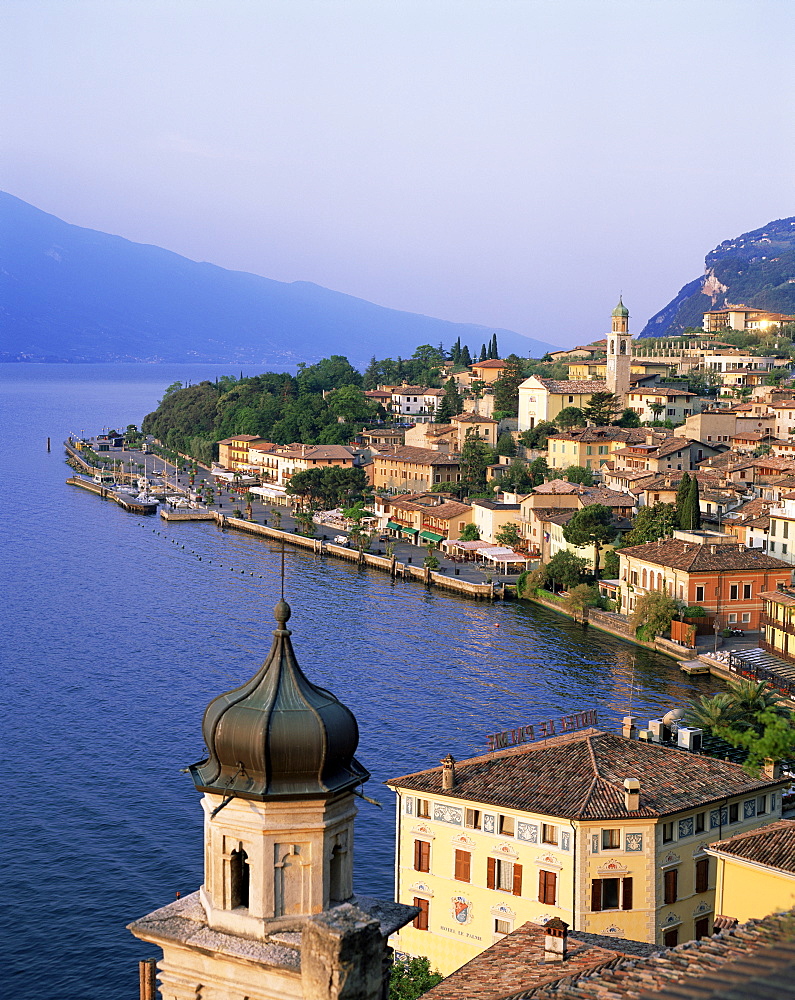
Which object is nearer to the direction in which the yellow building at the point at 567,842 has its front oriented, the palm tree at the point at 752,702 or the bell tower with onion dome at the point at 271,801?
the bell tower with onion dome

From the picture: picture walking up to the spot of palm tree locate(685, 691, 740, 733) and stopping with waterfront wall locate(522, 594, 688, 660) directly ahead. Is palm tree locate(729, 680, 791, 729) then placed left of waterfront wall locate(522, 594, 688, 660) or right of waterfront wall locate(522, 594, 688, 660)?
right

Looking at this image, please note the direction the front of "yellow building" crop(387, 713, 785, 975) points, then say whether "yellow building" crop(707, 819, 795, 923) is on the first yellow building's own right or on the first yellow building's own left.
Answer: on the first yellow building's own left

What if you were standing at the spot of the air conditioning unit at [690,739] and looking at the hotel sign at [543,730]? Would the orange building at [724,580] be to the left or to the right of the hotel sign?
right

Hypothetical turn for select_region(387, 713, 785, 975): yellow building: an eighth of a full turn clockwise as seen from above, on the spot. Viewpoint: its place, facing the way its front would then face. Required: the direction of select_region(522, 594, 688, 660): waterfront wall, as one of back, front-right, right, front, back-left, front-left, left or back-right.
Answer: right

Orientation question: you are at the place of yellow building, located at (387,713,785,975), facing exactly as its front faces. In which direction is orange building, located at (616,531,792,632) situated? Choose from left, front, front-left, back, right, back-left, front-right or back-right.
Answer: back-right

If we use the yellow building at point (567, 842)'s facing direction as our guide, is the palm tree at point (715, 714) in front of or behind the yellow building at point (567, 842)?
behind

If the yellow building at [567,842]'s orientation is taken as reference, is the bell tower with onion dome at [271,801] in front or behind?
in front

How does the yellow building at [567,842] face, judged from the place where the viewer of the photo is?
facing the viewer and to the left of the viewer
